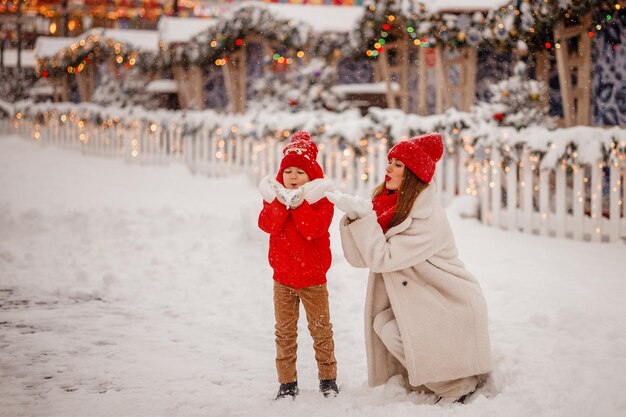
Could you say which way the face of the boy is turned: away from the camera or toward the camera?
toward the camera

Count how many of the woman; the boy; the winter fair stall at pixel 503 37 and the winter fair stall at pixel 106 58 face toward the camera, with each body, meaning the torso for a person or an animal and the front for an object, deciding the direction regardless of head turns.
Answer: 3

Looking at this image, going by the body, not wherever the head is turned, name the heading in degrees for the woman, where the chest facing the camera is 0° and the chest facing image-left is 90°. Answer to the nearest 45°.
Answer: approximately 90°

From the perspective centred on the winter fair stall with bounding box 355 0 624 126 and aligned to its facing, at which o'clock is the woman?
The woman is roughly at 12 o'clock from the winter fair stall.

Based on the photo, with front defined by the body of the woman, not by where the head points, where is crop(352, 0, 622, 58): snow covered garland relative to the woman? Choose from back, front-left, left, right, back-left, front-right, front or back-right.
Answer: right

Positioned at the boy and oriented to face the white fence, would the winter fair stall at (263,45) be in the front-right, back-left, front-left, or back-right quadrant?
front-left

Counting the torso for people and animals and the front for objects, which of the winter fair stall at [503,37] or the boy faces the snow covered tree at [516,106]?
the winter fair stall

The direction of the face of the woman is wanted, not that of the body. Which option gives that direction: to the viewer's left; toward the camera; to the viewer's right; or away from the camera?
to the viewer's left

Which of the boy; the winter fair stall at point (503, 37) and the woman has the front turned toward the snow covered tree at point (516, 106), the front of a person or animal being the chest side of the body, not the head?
the winter fair stall

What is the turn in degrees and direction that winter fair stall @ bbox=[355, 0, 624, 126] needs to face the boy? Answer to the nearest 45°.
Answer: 0° — it already faces them

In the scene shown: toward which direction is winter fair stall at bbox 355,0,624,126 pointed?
toward the camera

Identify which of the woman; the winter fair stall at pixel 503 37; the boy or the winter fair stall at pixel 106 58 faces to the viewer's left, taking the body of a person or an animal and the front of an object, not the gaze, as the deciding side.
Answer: the woman

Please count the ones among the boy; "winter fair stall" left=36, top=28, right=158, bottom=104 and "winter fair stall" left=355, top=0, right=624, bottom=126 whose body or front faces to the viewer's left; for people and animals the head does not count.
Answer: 0
